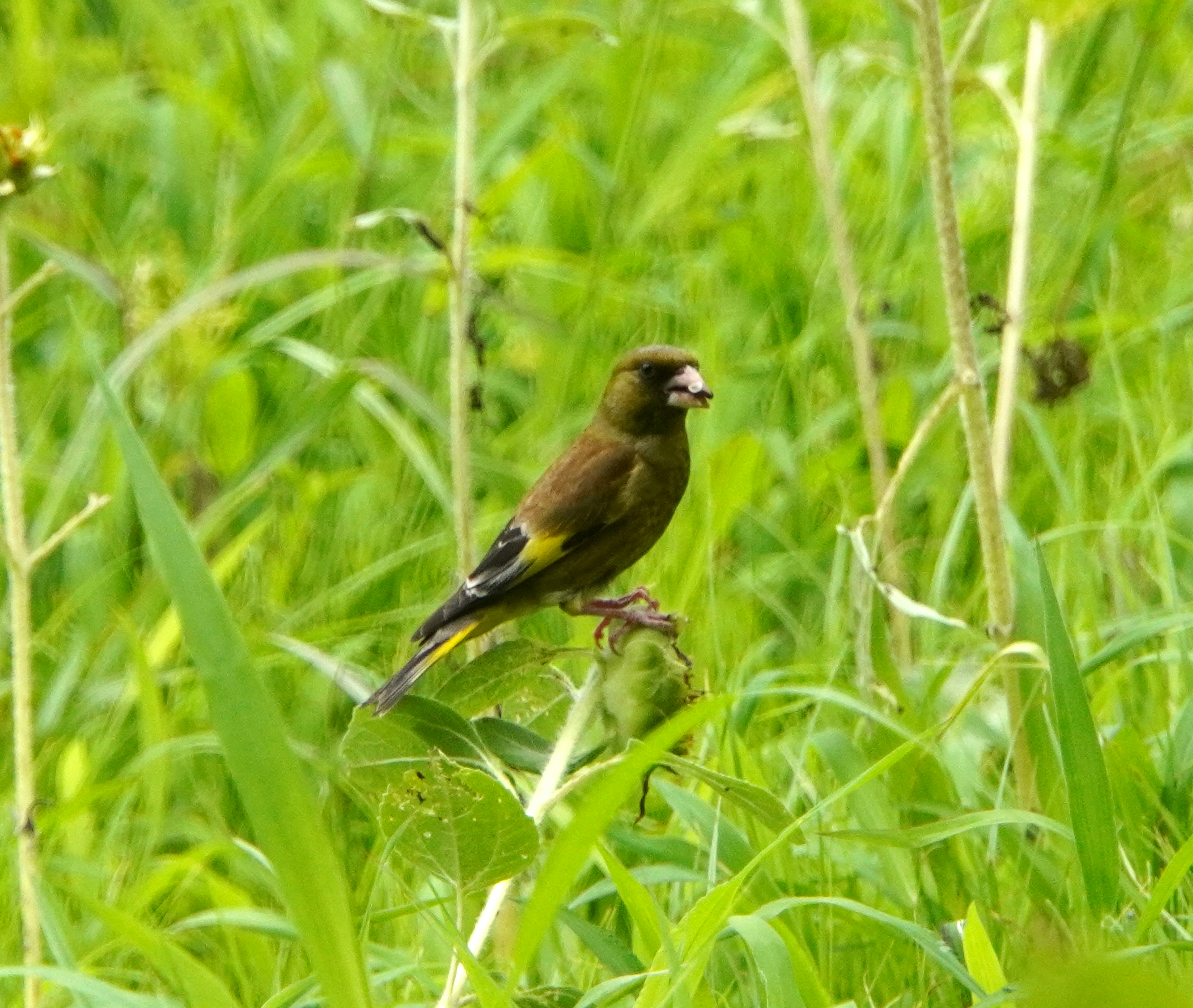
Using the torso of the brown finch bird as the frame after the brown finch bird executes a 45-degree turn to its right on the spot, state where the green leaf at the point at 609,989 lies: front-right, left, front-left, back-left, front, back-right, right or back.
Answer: front-right

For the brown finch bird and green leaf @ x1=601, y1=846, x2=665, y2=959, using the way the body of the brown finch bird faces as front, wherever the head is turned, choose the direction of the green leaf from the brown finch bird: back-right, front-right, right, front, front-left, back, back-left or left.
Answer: right

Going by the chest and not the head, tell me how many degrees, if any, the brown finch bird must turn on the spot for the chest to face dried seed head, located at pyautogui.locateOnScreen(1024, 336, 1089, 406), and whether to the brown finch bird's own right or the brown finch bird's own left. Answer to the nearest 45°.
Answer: approximately 45° to the brown finch bird's own left

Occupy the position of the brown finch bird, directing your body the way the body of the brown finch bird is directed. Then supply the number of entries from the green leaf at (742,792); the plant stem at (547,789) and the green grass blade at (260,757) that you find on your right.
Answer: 3

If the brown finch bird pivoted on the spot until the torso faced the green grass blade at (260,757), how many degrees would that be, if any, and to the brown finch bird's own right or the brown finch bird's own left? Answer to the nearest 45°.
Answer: approximately 90° to the brown finch bird's own right

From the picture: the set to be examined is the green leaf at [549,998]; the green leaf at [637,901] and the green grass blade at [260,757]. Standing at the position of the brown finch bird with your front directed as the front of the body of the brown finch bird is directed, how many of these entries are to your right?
3

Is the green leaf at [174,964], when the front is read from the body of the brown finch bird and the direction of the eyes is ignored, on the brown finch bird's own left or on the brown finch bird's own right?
on the brown finch bird's own right

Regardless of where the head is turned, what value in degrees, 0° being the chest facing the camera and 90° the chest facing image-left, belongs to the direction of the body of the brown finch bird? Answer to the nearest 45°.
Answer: approximately 270°

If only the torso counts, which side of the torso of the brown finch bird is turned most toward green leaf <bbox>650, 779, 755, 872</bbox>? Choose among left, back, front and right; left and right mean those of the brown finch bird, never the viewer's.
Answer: front

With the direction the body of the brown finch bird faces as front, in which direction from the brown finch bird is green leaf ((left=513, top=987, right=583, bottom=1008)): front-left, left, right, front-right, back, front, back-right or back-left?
right

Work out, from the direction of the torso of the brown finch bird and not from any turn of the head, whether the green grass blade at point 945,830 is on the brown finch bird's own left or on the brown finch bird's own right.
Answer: on the brown finch bird's own right

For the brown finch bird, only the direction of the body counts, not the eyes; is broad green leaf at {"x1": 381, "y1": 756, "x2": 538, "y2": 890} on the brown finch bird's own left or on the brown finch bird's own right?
on the brown finch bird's own right
